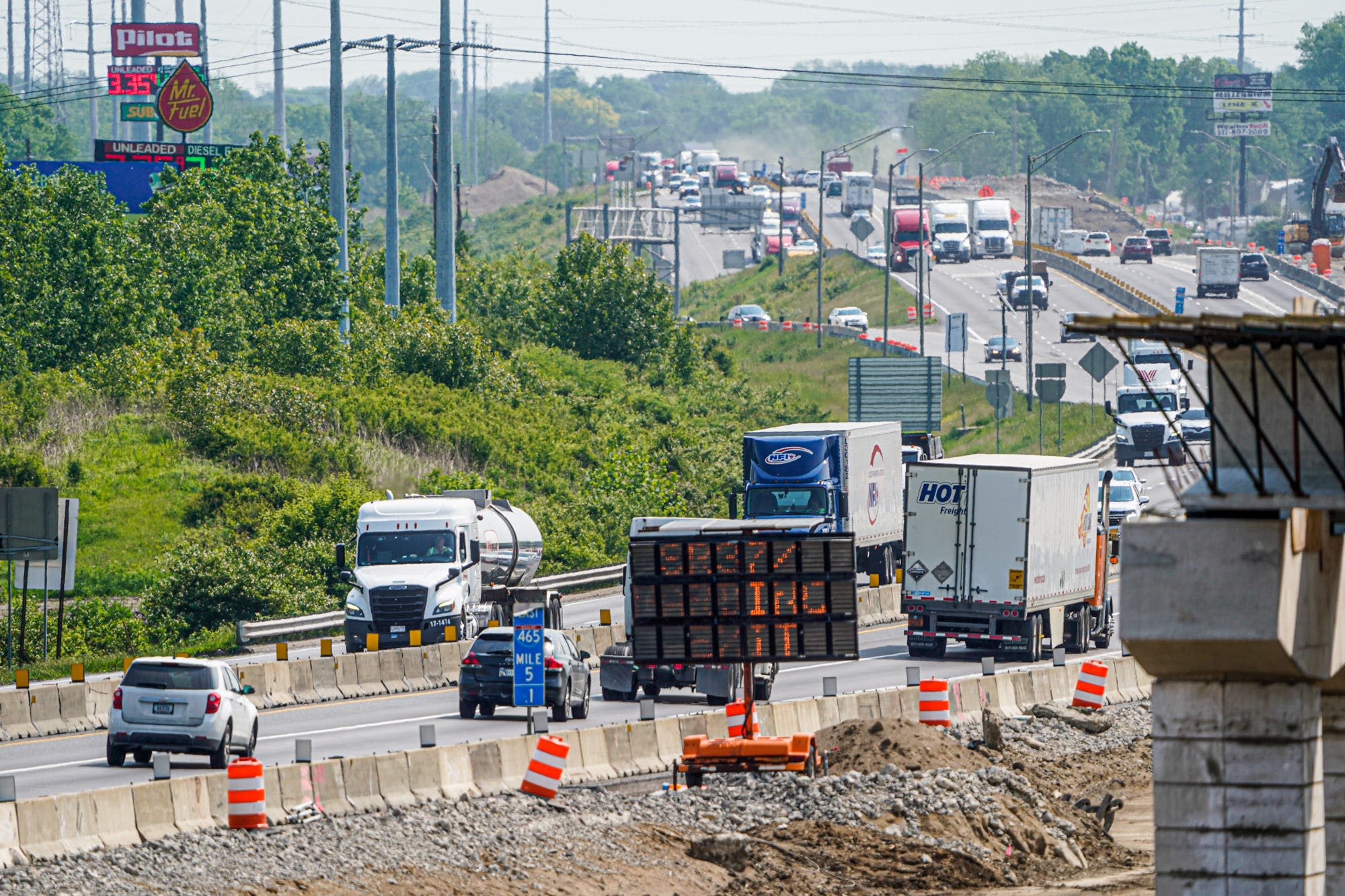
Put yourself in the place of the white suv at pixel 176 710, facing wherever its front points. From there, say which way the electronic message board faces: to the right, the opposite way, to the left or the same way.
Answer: the opposite way

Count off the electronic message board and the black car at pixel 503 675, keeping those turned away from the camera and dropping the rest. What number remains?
1

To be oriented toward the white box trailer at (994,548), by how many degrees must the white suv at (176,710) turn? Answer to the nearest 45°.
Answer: approximately 45° to its right

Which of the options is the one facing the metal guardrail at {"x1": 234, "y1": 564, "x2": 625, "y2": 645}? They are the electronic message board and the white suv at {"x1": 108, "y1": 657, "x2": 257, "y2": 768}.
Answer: the white suv

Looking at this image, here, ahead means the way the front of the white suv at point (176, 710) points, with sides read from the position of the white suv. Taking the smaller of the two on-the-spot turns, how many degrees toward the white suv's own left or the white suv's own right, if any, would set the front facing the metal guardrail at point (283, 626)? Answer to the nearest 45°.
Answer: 0° — it already faces it

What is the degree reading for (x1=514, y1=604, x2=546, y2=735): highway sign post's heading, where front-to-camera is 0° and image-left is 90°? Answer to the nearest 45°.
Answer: approximately 0°

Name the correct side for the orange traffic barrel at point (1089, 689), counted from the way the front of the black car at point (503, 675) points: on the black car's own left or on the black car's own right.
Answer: on the black car's own right

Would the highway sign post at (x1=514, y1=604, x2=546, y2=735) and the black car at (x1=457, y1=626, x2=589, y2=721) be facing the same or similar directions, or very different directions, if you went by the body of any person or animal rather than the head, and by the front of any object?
very different directions

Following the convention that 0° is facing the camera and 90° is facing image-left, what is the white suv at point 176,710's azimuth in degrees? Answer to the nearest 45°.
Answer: approximately 180°
